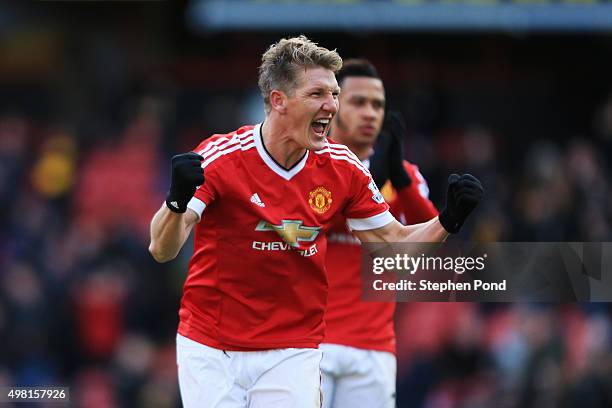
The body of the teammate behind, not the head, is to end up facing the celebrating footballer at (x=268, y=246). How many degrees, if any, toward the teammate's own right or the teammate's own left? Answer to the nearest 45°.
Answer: approximately 45° to the teammate's own right

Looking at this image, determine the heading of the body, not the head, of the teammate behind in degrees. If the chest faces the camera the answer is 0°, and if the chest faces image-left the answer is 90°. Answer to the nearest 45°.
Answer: approximately 315°
